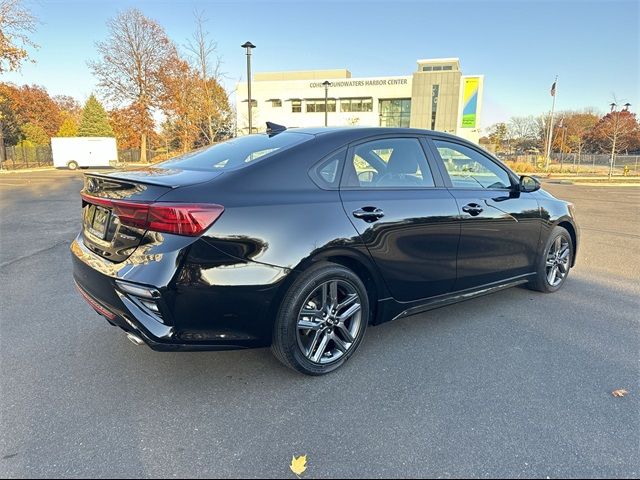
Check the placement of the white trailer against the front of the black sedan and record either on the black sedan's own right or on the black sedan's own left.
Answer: on the black sedan's own left

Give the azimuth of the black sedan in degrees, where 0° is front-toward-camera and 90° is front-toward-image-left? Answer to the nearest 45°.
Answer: approximately 225°

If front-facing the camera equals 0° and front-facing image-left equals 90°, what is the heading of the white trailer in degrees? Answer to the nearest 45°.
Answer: approximately 270°

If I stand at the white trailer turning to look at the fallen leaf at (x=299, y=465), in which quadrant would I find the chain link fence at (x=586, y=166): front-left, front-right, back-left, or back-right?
front-left

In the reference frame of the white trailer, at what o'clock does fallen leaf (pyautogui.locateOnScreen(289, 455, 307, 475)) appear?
The fallen leaf is roughly at 3 o'clock from the white trailer.

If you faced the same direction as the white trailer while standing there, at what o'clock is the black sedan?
The black sedan is roughly at 3 o'clock from the white trailer.

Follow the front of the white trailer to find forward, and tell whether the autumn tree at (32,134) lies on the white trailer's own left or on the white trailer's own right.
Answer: on the white trailer's own left

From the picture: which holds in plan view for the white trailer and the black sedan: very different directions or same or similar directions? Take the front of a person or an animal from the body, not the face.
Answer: same or similar directions

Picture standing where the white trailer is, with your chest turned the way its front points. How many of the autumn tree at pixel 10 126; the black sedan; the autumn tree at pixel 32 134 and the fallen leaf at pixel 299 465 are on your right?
2

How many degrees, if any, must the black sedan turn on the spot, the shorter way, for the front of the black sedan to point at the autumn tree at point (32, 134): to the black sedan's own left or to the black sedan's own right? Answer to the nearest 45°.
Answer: approximately 90° to the black sedan's own left

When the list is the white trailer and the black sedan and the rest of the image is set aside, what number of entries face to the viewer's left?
0

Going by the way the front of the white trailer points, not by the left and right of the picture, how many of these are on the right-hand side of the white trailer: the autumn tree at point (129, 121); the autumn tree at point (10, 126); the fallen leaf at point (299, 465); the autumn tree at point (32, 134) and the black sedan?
2
